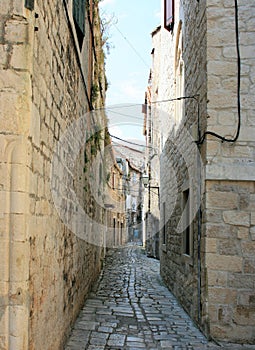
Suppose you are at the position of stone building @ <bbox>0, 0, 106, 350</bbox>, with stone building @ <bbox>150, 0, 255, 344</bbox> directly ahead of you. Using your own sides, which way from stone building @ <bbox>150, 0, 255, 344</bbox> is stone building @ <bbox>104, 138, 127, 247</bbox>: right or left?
left

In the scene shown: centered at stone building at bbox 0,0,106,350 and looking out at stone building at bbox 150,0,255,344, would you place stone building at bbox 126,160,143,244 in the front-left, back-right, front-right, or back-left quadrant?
front-left

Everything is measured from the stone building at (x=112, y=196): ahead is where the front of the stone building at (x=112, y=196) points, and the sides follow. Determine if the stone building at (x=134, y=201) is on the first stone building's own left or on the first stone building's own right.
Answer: on the first stone building's own left

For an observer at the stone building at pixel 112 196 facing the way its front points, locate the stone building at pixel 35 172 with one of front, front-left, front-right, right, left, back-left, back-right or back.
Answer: front-right

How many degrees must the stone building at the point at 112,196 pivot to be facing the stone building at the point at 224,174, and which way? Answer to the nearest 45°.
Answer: approximately 45° to its right
